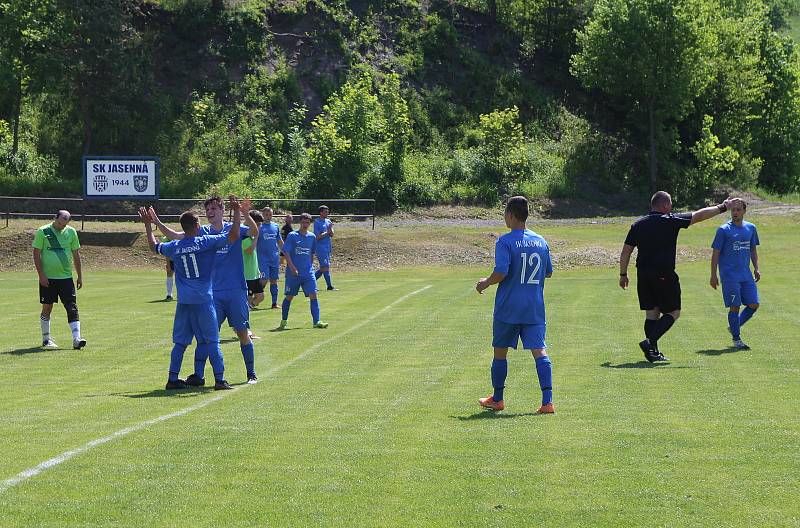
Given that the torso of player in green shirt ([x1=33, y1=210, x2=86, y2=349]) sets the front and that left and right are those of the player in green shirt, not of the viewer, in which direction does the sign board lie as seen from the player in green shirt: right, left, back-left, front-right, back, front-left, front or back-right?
back

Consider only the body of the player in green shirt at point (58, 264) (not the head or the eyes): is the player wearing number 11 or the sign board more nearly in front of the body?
the player wearing number 11

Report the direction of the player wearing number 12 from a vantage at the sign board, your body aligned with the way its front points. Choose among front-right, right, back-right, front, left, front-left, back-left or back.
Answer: front

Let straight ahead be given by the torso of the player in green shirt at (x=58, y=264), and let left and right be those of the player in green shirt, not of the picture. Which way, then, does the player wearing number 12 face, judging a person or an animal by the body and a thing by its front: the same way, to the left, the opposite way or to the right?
the opposite way

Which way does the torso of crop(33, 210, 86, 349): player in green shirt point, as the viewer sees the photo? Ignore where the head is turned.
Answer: toward the camera

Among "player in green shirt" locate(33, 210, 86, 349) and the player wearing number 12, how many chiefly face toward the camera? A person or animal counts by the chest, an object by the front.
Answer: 1

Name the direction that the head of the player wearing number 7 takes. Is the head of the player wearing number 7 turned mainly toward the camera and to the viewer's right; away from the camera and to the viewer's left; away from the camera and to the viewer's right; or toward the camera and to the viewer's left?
toward the camera and to the viewer's left

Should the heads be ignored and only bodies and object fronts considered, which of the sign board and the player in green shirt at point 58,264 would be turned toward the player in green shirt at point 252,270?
the sign board

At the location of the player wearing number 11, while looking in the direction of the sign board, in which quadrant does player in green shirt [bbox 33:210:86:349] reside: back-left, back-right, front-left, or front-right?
front-left

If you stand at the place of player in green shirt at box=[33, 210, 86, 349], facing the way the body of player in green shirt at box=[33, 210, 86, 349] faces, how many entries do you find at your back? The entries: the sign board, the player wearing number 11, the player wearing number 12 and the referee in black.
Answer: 1

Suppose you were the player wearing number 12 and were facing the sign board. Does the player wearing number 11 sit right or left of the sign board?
left

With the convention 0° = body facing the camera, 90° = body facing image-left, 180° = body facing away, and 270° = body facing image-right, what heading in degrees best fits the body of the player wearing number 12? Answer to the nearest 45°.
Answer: approximately 135°
